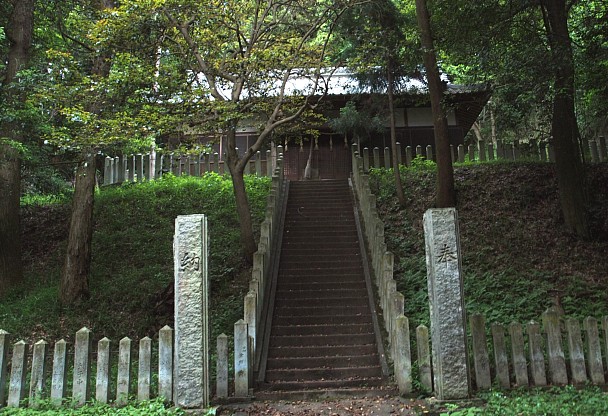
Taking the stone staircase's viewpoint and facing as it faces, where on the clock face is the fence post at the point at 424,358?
The fence post is roughly at 11 o'clock from the stone staircase.

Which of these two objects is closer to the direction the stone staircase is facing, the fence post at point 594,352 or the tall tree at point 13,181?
the fence post

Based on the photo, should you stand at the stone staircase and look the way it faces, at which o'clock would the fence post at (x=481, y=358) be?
The fence post is roughly at 11 o'clock from the stone staircase.

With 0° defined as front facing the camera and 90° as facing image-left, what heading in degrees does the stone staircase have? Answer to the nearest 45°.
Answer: approximately 0°

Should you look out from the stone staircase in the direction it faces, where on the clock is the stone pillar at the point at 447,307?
The stone pillar is roughly at 11 o'clock from the stone staircase.

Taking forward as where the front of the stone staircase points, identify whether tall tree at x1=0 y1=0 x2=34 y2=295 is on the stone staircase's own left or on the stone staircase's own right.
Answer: on the stone staircase's own right

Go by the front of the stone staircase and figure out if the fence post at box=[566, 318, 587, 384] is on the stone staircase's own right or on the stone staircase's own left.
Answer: on the stone staircase's own left

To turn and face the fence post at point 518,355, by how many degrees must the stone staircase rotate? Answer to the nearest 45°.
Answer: approximately 45° to its left

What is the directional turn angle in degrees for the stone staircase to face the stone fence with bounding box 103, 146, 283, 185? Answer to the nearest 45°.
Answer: approximately 135° to its right

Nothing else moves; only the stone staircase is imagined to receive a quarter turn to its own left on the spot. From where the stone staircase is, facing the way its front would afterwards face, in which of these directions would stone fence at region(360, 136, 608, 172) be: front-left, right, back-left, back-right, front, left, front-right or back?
front-left

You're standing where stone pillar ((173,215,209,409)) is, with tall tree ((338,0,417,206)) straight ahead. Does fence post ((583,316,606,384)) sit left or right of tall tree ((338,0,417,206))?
right

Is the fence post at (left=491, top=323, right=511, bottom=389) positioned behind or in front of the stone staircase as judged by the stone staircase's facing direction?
in front
